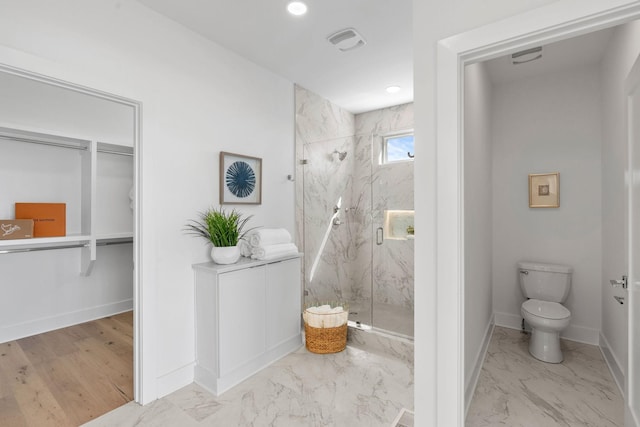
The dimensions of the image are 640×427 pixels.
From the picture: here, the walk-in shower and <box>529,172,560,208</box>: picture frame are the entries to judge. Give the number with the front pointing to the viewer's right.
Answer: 0

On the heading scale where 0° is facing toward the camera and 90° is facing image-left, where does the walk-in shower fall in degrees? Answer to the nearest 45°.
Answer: approximately 45°

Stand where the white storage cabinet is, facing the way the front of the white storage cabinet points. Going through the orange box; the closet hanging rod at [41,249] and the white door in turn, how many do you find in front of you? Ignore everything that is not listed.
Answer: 1

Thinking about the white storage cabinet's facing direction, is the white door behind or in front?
in front

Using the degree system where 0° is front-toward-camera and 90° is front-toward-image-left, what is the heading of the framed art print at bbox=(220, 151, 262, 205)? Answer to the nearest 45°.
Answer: approximately 315°

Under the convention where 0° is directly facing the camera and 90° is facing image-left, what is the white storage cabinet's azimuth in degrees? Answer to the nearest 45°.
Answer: approximately 315°

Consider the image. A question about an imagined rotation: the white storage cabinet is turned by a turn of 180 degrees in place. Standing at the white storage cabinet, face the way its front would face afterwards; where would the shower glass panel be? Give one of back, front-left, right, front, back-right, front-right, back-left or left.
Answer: right

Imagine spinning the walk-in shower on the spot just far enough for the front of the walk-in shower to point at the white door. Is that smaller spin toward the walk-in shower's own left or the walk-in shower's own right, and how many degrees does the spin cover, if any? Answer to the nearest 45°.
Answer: approximately 90° to the walk-in shower's own left

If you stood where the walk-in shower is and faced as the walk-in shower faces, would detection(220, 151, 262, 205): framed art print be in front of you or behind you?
in front
